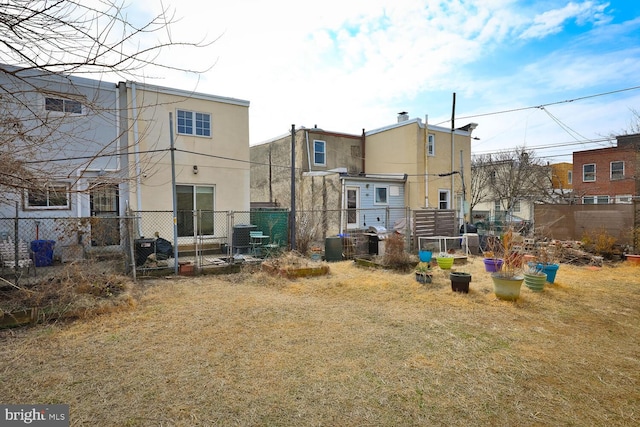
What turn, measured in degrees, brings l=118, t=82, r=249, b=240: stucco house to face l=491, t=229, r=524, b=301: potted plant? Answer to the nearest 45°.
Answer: approximately 135° to its right

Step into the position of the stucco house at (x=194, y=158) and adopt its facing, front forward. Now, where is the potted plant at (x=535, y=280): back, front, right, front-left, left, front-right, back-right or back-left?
back-right

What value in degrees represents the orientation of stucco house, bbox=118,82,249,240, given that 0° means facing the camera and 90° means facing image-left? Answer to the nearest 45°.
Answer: approximately 180°

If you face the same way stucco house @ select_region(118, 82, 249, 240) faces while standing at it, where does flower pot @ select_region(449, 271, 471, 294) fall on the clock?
The flower pot is roughly at 11 o'clock from the stucco house.
